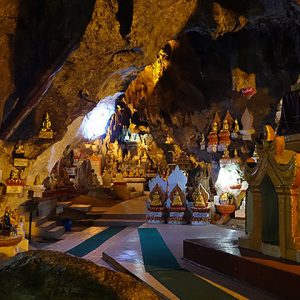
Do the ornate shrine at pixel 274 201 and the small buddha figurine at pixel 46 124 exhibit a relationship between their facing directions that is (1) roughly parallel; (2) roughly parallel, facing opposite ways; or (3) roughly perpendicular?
roughly perpendicular

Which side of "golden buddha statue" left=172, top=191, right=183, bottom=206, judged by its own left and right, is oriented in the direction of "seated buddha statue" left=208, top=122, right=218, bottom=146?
back

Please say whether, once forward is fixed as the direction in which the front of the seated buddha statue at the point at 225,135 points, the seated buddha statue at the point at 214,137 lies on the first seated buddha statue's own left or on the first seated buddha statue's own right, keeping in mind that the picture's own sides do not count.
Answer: on the first seated buddha statue's own right

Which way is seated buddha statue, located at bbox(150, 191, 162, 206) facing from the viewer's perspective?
toward the camera

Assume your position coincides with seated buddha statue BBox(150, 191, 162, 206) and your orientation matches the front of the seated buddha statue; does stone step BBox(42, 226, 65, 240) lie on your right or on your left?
on your right

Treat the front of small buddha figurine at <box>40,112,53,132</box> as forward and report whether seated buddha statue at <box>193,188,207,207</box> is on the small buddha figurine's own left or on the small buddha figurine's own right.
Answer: on the small buddha figurine's own left

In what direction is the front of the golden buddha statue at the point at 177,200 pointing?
toward the camera

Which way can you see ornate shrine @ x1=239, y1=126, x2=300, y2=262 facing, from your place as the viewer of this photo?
facing the viewer and to the left of the viewer

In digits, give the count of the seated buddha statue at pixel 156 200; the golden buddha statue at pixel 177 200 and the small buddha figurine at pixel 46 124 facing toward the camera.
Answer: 3

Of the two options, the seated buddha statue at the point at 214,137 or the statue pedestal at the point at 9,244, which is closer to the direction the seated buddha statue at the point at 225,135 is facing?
the statue pedestal

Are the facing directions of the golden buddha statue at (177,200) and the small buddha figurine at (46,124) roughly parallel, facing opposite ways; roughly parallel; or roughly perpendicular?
roughly parallel

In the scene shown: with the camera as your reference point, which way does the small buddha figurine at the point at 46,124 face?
facing the viewer

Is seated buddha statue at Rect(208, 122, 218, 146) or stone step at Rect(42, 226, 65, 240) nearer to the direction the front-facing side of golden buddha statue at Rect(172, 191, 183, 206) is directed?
the stone step

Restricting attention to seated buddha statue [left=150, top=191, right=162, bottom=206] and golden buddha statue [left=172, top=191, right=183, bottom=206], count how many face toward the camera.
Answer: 2
